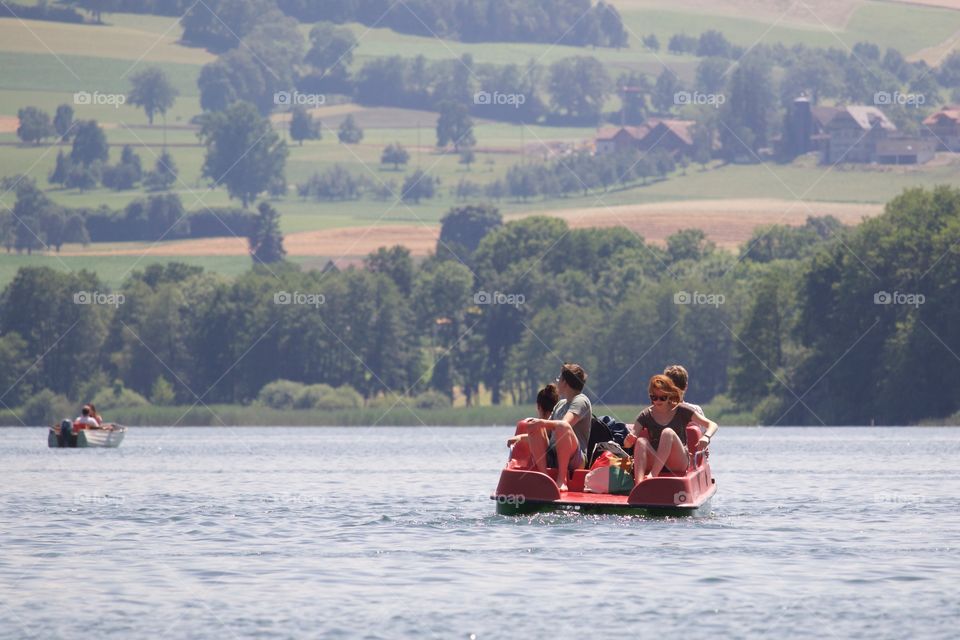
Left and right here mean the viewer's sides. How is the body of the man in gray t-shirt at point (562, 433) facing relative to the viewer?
facing the viewer and to the left of the viewer

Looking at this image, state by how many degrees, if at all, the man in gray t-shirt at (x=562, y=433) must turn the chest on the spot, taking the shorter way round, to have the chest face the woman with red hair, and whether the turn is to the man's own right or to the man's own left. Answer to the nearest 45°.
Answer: approximately 135° to the man's own left
